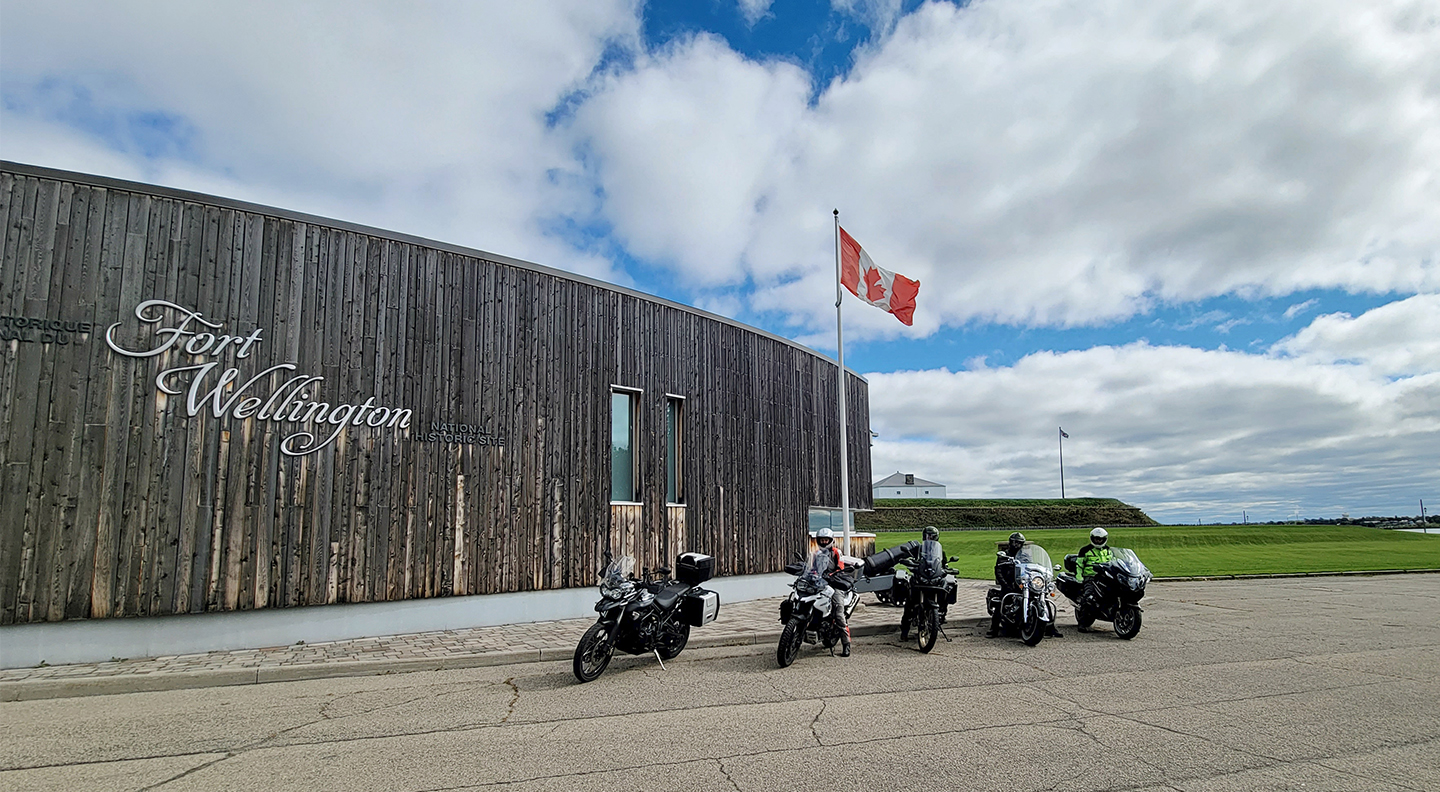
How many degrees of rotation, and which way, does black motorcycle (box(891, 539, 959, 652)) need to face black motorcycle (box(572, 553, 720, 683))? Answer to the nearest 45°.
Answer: approximately 45° to its right

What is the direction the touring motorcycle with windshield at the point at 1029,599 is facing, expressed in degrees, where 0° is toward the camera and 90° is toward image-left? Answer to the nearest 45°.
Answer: approximately 315°

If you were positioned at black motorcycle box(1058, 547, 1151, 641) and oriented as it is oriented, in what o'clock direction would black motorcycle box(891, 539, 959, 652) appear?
black motorcycle box(891, 539, 959, 652) is roughly at 3 o'clock from black motorcycle box(1058, 547, 1151, 641).

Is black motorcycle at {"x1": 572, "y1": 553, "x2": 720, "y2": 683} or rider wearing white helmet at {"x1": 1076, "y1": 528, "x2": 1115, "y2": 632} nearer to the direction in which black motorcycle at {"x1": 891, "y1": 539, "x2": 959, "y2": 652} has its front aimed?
the black motorcycle

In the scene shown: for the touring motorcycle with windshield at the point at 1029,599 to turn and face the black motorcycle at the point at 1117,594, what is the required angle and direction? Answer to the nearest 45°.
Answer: approximately 90° to its left

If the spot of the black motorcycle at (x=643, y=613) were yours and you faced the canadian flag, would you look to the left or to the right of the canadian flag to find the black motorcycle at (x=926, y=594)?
right

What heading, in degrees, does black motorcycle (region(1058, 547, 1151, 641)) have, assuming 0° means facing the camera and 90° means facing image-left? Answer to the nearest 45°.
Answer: approximately 315°

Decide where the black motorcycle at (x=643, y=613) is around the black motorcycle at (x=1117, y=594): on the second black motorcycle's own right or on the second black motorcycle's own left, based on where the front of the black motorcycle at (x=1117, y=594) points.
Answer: on the second black motorcycle's own right

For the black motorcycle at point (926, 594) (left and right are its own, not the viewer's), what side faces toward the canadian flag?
back

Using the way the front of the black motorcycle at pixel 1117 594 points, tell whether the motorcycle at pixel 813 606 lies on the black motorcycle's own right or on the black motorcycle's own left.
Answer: on the black motorcycle's own right

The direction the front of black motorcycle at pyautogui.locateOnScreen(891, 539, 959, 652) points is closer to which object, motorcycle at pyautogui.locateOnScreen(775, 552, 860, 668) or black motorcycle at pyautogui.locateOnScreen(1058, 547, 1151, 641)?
the motorcycle
